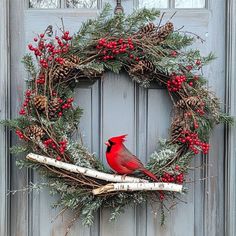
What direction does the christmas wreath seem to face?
toward the camera

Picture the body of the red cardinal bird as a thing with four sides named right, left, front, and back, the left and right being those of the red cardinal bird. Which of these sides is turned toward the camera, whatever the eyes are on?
left
